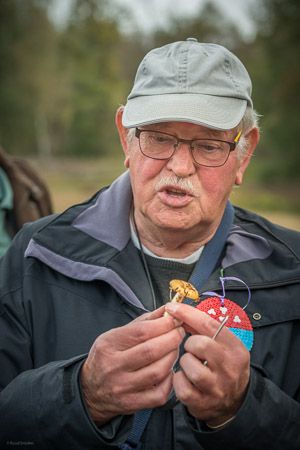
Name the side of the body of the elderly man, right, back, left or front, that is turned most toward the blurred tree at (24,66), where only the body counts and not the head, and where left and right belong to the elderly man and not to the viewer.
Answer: back

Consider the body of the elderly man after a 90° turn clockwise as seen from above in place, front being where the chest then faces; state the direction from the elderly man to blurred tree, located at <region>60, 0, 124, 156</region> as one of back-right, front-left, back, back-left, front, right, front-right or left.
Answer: right

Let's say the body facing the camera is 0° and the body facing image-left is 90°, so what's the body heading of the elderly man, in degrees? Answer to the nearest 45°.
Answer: approximately 0°

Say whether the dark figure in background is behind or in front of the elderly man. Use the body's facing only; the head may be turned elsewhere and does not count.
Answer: behind
